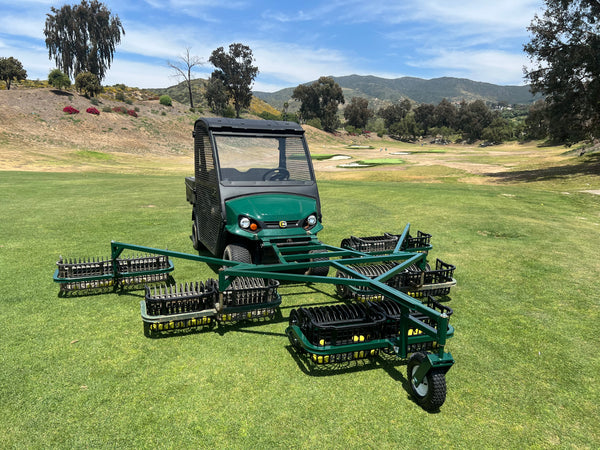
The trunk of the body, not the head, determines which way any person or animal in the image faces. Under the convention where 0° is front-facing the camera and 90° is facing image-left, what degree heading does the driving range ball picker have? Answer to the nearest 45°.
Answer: approximately 315°

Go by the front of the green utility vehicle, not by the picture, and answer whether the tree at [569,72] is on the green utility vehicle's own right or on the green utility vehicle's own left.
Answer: on the green utility vehicle's own left

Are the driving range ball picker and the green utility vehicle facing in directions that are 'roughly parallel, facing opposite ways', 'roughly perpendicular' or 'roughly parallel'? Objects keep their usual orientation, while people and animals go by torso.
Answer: roughly parallel

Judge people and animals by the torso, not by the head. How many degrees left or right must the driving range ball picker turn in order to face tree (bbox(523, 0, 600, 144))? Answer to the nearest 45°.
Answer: approximately 90° to its left
